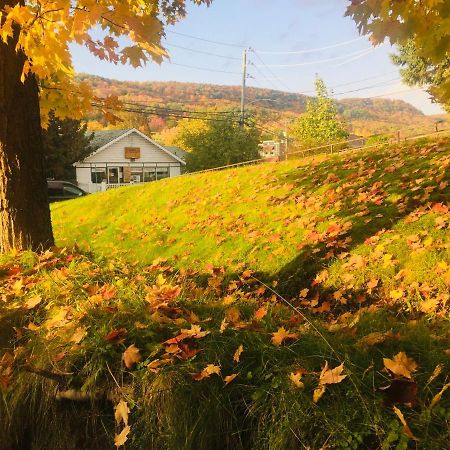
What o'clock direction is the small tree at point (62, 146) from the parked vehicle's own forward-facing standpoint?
The small tree is roughly at 9 o'clock from the parked vehicle.

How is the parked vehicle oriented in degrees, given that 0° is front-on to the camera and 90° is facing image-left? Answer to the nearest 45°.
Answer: approximately 270°

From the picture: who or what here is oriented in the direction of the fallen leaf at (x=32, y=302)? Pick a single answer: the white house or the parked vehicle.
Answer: the white house

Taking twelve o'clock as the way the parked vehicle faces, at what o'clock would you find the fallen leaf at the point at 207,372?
The fallen leaf is roughly at 3 o'clock from the parked vehicle.

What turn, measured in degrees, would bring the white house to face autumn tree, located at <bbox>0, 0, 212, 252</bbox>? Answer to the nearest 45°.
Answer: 0° — it already faces it

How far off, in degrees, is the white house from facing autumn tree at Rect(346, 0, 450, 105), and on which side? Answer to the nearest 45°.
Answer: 0° — it already faces it

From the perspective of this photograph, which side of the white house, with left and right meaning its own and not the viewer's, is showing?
front

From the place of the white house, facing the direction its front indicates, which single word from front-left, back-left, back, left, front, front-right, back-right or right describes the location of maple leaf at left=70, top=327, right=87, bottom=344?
front

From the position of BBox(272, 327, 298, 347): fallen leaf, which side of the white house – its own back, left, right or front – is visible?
front

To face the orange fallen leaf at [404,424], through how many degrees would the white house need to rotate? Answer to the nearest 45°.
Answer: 0° — it already faces it

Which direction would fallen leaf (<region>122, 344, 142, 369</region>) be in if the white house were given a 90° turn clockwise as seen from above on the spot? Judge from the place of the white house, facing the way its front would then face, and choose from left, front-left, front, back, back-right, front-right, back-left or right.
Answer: left

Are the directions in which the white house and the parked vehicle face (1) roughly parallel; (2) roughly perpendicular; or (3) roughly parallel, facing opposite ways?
roughly perpendicular
